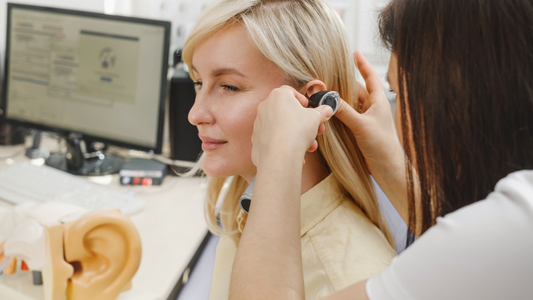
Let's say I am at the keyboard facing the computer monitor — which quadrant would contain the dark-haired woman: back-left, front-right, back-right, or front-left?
back-right

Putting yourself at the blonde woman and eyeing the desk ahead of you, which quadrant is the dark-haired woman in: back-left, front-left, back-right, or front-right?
back-left

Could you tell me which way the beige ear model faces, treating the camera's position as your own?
facing the viewer

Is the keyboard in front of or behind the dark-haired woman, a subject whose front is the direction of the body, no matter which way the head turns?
in front

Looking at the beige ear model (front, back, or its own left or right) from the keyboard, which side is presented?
back

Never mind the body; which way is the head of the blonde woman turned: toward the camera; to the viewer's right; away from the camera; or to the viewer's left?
to the viewer's left

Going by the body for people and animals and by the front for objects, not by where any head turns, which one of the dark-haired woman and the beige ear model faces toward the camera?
the beige ear model

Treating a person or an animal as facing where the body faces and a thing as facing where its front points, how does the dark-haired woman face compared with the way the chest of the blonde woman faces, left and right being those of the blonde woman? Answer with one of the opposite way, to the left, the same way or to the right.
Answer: to the right

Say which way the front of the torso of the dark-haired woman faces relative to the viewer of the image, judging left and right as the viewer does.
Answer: facing away from the viewer and to the left of the viewer

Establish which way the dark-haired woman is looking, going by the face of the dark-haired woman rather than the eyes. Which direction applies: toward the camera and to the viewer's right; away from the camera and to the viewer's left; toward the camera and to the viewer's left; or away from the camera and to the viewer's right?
away from the camera and to the viewer's left

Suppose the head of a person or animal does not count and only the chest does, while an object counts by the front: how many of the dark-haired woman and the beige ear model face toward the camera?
1

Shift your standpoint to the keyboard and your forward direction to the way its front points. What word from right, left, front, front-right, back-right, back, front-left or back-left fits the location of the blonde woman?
left

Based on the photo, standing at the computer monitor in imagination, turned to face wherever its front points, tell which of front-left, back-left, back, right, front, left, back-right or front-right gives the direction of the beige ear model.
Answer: front-left

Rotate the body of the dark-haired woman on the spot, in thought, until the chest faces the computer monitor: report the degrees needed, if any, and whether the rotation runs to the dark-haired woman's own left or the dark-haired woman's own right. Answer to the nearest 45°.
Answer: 0° — they already face it
